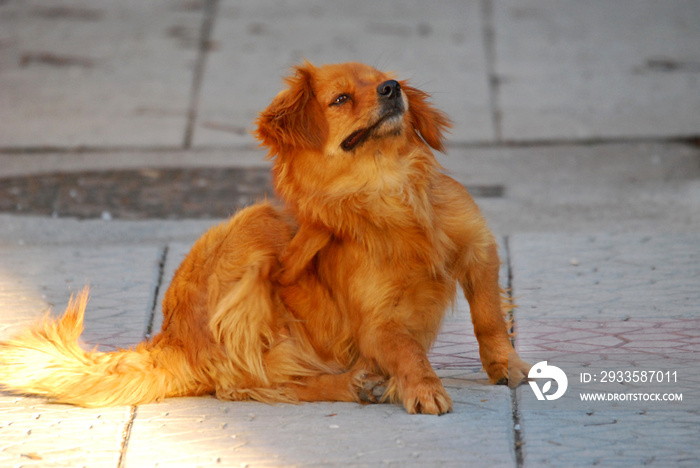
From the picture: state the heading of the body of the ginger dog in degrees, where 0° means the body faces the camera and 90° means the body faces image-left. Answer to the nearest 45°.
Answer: approximately 315°
